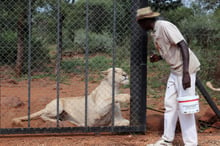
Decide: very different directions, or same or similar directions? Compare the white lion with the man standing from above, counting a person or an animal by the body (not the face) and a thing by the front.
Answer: very different directions

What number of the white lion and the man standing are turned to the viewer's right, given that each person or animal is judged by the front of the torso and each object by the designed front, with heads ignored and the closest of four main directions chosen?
1

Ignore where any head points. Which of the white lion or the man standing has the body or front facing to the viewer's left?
the man standing

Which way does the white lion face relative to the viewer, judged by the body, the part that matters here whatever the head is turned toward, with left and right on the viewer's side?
facing to the right of the viewer

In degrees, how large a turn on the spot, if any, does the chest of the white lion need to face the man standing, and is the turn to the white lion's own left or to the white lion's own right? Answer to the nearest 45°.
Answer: approximately 45° to the white lion's own right

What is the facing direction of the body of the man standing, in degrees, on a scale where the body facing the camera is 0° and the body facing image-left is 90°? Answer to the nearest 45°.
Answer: approximately 90°

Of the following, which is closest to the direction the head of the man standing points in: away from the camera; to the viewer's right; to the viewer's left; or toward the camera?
to the viewer's left

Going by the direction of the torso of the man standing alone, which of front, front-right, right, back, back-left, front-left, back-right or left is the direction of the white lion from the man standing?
front-right
